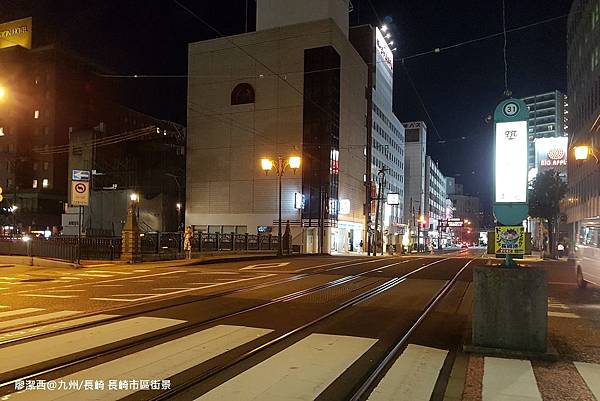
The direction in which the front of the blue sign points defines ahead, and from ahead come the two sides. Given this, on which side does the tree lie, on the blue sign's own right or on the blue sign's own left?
on the blue sign's own left

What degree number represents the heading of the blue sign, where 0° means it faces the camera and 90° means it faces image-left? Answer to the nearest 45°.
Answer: approximately 0°

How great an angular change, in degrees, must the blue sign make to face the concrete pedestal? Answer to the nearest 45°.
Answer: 0° — it already faces it

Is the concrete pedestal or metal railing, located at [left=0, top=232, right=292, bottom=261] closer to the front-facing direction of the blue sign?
the concrete pedestal

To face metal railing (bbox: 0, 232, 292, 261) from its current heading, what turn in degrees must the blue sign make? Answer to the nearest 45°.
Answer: approximately 180°

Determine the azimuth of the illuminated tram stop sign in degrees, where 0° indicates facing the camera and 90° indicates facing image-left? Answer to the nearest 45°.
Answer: approximately 0°

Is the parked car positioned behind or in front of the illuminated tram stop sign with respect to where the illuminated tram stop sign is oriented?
behind

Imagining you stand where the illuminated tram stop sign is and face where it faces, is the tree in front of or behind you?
behind
